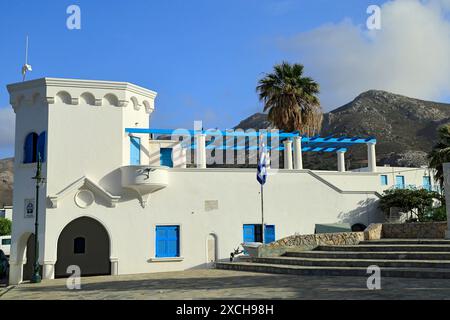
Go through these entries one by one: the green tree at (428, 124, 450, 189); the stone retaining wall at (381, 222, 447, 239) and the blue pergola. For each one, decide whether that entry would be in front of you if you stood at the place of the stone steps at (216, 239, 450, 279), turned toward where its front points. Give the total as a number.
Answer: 0

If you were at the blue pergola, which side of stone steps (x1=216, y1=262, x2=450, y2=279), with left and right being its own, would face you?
back

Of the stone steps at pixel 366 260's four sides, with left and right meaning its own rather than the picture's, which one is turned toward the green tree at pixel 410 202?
back

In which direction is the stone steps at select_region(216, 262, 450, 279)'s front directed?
toward the camera

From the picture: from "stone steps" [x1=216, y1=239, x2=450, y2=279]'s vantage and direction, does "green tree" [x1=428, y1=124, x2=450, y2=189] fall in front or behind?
behind

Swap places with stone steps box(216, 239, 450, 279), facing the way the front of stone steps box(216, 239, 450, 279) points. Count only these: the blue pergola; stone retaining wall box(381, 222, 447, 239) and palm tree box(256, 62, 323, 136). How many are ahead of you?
0

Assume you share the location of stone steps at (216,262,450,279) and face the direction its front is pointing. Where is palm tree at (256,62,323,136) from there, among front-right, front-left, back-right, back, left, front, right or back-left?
back

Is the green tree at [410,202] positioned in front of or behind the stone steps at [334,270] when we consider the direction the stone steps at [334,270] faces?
behind

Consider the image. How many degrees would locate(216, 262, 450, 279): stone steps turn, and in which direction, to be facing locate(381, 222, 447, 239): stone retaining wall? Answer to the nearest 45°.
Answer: approximately 135° to its left
